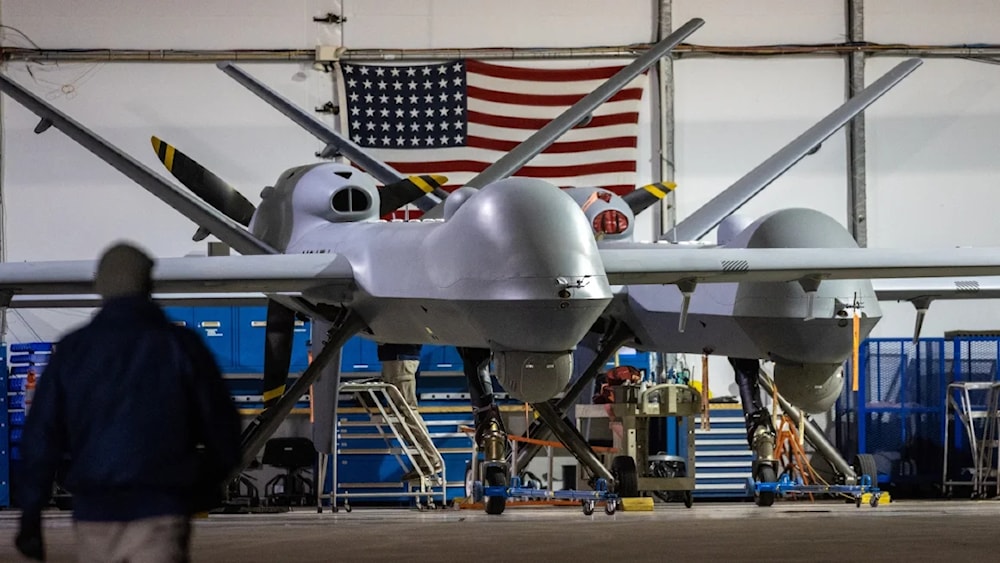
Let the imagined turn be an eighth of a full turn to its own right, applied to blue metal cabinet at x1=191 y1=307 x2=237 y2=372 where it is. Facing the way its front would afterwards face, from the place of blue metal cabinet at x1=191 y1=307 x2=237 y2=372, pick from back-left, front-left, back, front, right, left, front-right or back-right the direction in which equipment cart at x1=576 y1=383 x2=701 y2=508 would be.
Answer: left

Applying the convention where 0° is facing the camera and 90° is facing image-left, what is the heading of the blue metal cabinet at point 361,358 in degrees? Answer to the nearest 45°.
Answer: approximately 0°

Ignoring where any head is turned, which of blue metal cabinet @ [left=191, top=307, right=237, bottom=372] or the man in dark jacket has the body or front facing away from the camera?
the man in dark jacket

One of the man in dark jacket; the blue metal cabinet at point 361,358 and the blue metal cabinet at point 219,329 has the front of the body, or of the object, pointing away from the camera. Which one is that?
the man in dark jacket

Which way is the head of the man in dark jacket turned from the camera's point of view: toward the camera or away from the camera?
away from the camera

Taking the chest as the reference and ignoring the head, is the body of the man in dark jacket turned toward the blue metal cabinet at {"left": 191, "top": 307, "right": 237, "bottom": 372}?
yes

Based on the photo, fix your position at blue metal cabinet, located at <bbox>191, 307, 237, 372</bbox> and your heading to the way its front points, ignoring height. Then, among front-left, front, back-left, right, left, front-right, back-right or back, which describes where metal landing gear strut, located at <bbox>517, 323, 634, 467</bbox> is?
front-left

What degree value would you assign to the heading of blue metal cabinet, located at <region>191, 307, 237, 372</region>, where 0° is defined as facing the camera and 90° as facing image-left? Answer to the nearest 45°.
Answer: approximately 0°

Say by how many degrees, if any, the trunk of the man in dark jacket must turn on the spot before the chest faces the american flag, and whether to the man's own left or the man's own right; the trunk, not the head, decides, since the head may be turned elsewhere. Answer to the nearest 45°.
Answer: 0° — they already face it

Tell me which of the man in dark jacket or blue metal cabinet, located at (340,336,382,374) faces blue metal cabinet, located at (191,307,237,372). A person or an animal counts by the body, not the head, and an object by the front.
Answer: the man in dark jacket

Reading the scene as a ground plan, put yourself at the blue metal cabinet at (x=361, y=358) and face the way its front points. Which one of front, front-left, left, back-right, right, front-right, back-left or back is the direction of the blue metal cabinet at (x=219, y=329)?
right

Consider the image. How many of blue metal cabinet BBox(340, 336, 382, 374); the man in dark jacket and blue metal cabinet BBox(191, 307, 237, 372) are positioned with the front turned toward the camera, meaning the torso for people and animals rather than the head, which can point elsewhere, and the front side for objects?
2

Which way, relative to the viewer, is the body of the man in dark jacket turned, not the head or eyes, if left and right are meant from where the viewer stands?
facing away from the viewer

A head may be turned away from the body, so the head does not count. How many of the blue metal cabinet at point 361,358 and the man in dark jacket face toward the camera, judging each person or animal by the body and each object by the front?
1

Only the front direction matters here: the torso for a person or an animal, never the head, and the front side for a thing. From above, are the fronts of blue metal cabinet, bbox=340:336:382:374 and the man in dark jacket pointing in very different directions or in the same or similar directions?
very different directions
